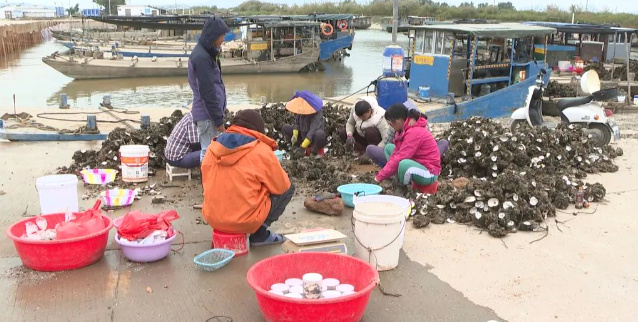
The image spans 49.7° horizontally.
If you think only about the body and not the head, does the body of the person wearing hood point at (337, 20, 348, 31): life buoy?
no

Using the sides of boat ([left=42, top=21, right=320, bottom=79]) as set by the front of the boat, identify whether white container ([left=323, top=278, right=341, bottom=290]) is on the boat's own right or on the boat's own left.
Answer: on the boat's own left

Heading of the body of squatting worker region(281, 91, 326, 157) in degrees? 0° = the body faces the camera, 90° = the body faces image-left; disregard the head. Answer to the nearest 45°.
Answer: approximately 45°

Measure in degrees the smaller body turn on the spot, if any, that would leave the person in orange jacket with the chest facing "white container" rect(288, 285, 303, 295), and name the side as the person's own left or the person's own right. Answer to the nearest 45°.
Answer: approximately 135° to the person's own right

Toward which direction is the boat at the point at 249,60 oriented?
to the viewer's left

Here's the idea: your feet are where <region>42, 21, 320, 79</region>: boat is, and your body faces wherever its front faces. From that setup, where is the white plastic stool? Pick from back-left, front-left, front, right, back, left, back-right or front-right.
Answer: left

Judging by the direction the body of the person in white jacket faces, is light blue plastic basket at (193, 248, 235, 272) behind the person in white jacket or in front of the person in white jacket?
in front

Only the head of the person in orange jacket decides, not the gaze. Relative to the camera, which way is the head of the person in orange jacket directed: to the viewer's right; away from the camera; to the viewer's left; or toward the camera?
away from the camera

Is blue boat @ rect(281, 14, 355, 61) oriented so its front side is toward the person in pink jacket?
no

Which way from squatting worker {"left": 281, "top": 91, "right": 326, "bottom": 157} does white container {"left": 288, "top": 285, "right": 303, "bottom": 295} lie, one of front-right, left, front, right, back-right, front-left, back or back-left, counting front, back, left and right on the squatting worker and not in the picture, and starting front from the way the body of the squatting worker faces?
front-left

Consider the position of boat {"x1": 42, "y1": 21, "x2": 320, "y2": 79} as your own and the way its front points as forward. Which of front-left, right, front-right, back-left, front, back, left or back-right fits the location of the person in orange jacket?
left

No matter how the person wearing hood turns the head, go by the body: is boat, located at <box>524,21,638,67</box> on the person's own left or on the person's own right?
on the person's own left

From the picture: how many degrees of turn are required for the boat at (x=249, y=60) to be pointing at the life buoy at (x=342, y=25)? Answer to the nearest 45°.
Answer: approximately 135° to its right

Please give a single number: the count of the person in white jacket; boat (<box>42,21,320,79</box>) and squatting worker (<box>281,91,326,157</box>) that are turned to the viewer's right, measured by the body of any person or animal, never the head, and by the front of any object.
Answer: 0

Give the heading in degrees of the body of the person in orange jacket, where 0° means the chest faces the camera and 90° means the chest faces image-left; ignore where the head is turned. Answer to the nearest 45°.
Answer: approximately 225°
